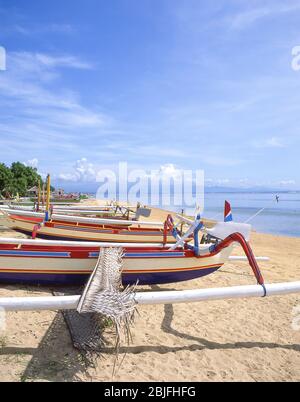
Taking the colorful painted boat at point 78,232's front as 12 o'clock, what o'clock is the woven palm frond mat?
The woven palm frond mat is roughly at 9 o'clock from the colorful painted boat.

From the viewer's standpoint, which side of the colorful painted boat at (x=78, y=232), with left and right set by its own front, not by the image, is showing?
left
